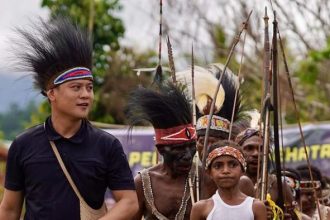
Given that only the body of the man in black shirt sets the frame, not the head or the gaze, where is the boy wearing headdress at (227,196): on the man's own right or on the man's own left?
on the man's own left

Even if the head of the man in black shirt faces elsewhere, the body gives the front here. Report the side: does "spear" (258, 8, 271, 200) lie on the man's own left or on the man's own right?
on the man's own left

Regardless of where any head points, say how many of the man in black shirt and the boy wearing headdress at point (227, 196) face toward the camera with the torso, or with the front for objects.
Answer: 2

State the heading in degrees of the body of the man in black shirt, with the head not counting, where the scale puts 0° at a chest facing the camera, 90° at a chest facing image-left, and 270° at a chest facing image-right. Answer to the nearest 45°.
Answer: approximately 0°

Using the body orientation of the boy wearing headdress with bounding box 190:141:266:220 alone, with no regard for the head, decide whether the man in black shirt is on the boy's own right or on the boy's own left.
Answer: on the boy's own right
